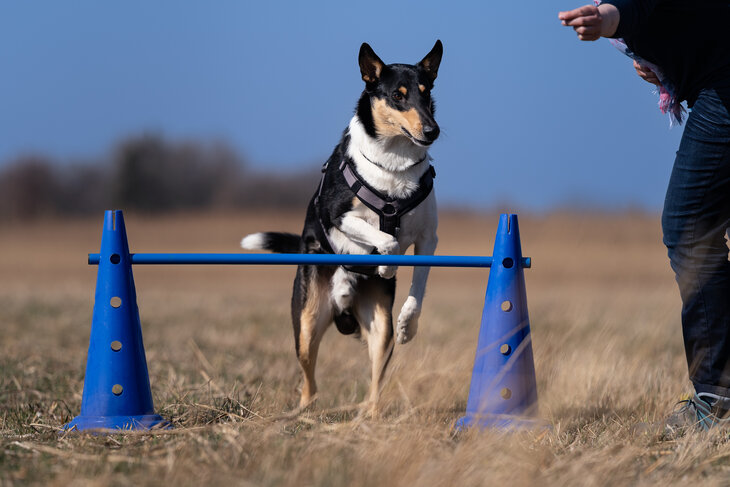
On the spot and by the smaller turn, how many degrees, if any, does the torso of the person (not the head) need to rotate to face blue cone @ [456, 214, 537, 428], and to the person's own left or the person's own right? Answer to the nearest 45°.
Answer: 0° — they already face it

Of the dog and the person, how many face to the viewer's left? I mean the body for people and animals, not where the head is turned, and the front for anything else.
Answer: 1

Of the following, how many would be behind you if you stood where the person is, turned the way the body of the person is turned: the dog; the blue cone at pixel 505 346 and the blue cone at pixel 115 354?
0

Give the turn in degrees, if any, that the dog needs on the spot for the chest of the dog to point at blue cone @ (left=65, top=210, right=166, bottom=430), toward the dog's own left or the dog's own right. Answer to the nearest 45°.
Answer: approximately 90° to the dog's own right

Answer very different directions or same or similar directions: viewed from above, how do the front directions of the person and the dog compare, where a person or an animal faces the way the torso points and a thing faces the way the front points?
very different directions

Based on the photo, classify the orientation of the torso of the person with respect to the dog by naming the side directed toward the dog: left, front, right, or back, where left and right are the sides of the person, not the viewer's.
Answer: front

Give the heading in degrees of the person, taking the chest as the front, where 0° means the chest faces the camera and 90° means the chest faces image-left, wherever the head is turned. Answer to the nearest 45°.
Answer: approximately 90°

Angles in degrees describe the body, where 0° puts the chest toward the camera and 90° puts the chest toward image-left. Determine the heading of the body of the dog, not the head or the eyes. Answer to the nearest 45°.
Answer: approximately 315°

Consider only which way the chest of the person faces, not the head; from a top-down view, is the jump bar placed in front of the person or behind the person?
in front
